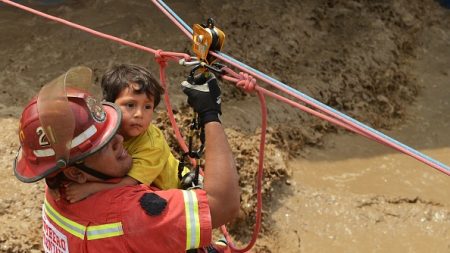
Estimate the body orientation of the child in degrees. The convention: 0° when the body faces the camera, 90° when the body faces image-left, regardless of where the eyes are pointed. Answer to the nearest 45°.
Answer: approximately 45°
